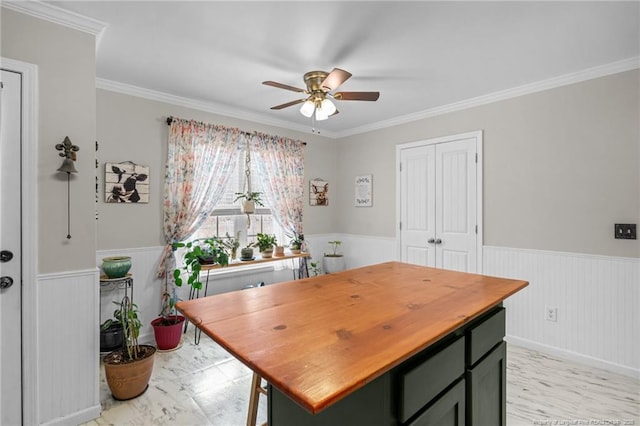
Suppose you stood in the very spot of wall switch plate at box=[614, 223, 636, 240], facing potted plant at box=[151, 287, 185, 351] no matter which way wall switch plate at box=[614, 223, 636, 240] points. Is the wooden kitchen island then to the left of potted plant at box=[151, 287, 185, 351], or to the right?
left

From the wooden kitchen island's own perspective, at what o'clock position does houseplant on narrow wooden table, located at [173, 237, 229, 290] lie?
The houseplant on narrow wooden table is roughly at 6 o'clock from the wooden kitchen island.

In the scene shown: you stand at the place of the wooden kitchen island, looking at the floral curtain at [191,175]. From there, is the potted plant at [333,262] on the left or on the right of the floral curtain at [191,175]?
right

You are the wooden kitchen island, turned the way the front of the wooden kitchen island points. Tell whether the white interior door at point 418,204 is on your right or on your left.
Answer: on your left

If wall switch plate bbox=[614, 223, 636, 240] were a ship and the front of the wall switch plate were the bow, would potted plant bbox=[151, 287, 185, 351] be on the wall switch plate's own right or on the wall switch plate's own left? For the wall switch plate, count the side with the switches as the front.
on the wall switch plate's own right

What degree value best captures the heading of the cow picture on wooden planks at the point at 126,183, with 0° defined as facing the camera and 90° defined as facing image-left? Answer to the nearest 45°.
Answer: approximately 0°
